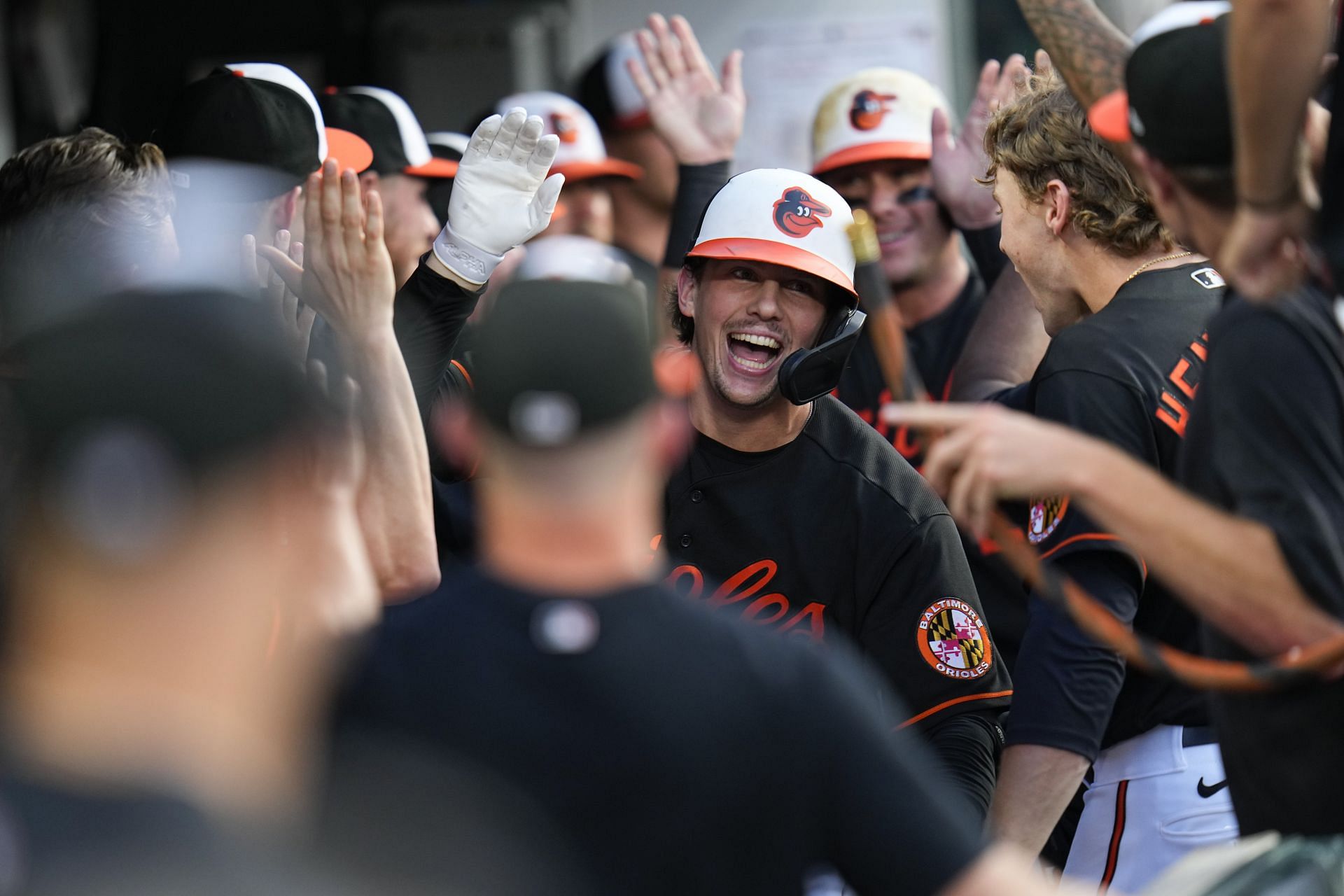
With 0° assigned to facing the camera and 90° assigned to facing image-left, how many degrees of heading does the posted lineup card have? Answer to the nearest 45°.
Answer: approximately 0°
